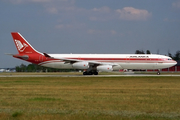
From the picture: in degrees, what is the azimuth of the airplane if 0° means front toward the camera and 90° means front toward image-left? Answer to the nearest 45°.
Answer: approximately 270°
